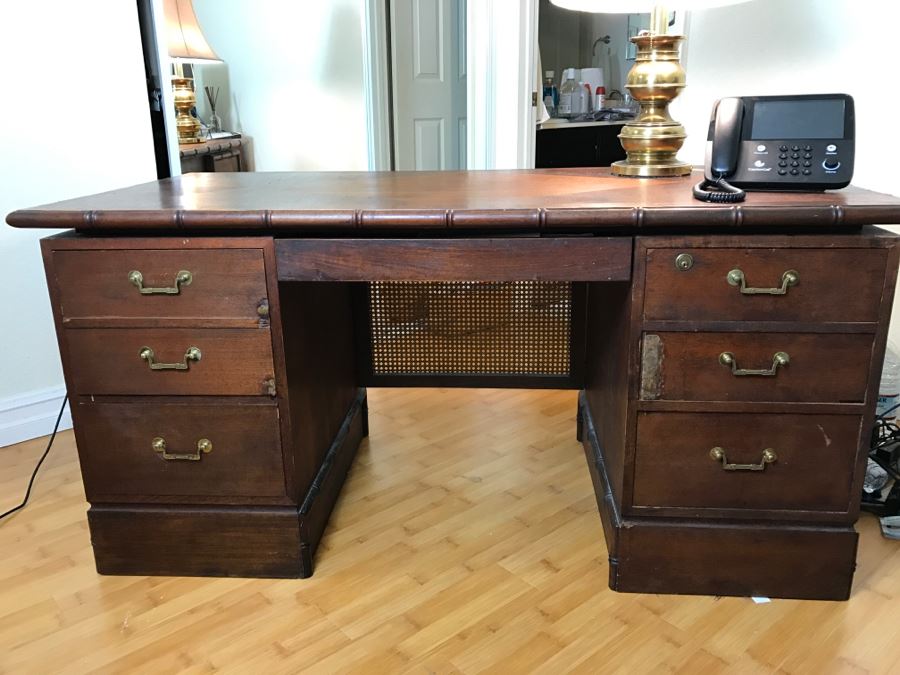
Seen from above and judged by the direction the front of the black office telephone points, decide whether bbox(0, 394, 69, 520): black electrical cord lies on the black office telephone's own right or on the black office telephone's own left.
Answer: on the black office telephone's own right

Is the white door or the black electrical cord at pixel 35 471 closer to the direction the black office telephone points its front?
the black electrical cord

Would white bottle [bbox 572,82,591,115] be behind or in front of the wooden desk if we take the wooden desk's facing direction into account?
behind

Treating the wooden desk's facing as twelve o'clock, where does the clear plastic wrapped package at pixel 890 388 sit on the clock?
The clear plastic wrapped package is roughly at 8 o'clock from the wooden desk.

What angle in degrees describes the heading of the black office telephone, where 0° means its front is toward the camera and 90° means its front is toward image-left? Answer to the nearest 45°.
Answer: approximately 0°

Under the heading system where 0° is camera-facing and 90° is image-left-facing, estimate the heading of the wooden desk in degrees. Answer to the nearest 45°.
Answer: approximately 0°

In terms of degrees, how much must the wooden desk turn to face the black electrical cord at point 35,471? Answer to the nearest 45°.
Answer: approximately 90° to its right

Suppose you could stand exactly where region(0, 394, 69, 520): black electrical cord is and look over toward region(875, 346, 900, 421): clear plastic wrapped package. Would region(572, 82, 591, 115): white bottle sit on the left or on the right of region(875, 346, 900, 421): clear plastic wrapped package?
left
